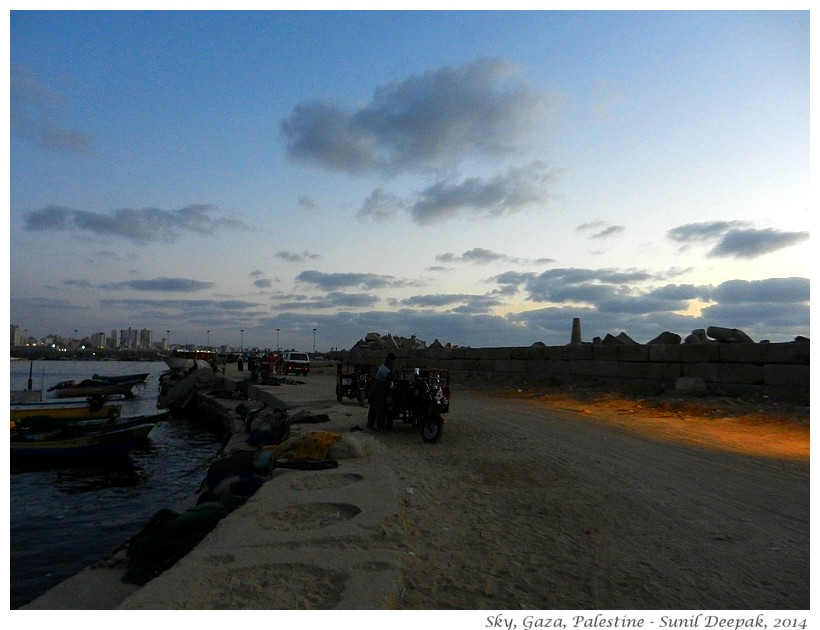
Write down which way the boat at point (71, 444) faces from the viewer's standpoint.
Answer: facing to the right of the viewer

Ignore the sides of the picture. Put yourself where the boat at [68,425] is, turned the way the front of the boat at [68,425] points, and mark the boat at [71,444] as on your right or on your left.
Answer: on your right

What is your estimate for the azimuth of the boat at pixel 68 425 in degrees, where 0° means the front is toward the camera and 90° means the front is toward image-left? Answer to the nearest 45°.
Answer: approximately 270°

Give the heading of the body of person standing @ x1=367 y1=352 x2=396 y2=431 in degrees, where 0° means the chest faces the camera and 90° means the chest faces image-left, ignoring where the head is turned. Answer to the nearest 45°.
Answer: approximately 270°

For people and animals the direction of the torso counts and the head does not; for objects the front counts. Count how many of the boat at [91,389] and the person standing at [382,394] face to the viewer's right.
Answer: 2

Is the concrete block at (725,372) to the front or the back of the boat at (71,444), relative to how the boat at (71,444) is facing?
to the front

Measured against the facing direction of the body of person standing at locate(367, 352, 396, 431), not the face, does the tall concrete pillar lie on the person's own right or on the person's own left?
on the person's own left

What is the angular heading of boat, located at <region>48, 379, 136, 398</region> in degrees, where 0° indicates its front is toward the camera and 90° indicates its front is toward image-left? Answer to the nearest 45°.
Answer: approximately 270°

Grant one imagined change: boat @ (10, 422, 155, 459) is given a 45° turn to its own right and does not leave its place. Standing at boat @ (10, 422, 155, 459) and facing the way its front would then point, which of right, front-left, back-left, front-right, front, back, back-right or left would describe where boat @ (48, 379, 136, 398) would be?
back-left
